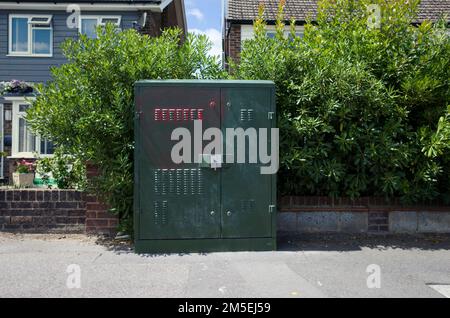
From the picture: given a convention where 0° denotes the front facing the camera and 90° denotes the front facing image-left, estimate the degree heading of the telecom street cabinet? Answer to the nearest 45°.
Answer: approximately 0°

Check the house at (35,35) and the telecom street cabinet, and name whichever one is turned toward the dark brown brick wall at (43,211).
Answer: the house

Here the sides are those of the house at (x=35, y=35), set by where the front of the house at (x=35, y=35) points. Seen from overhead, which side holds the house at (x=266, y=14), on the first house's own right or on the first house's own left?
on the first house's own left

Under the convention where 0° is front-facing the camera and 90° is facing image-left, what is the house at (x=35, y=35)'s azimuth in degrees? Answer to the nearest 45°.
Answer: approximately 0°

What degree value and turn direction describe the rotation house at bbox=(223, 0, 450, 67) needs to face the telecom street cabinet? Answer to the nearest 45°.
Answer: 0° — it already faces it

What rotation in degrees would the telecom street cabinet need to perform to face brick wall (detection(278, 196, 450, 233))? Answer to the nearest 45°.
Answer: approximately 90° to its left
